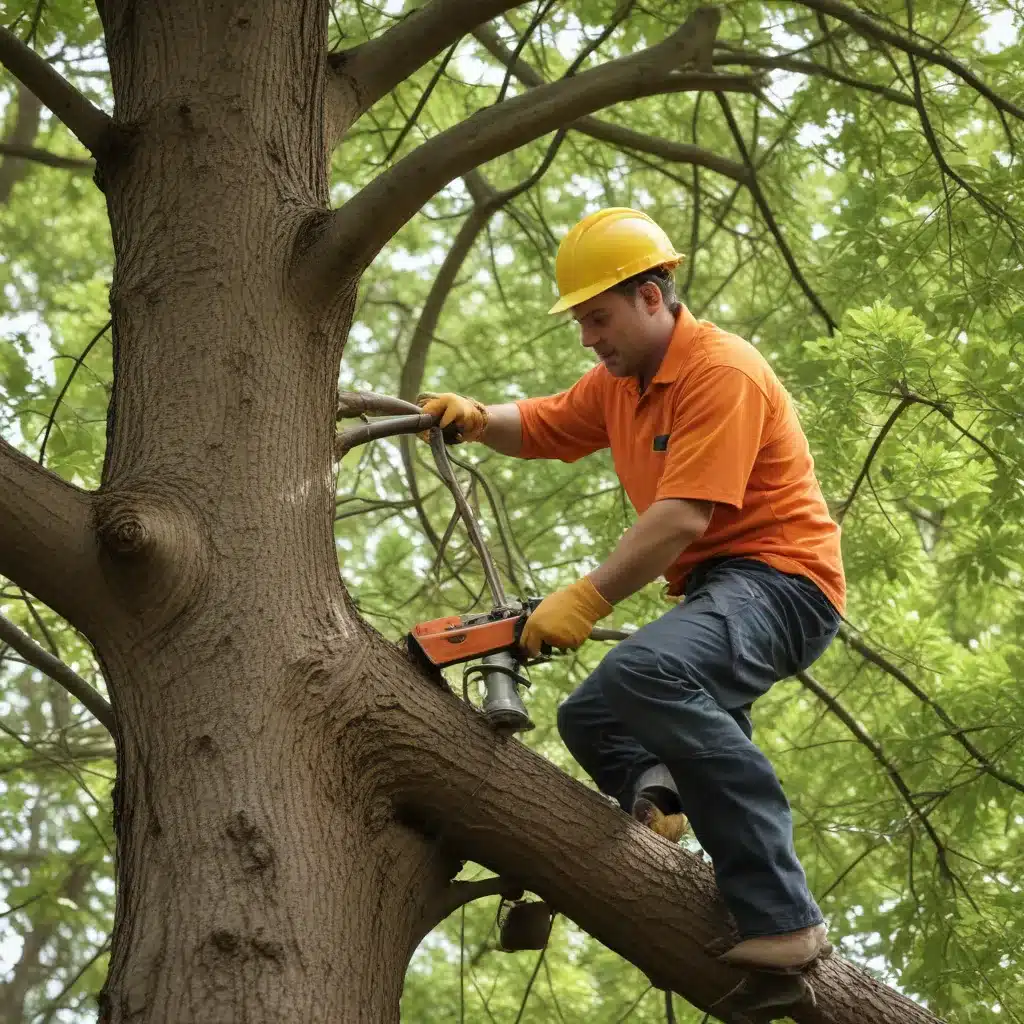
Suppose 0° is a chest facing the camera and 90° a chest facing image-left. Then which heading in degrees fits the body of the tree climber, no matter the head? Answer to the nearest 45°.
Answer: approximately 90°

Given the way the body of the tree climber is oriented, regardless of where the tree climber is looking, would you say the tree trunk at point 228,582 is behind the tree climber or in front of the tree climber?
in front
